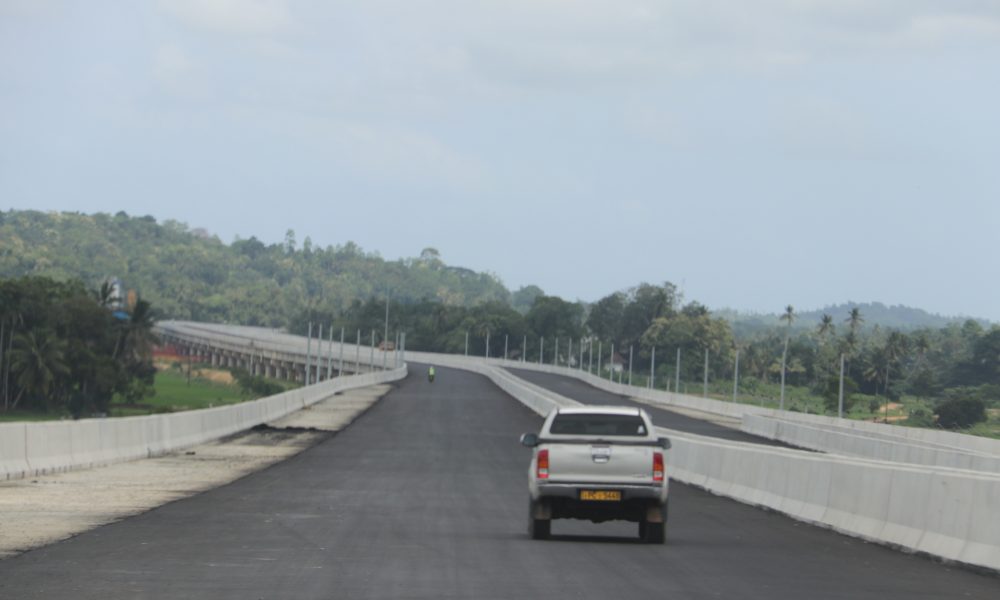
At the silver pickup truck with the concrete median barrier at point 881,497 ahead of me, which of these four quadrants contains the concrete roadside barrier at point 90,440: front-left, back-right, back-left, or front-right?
back-left

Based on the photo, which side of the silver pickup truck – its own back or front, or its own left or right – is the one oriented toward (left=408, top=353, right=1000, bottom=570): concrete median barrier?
right

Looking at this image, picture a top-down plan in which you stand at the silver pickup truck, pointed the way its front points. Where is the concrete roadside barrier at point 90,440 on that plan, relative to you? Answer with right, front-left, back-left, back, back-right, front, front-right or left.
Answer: front-left

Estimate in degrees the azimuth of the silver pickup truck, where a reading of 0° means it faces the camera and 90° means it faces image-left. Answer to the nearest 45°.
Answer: approximately 180°

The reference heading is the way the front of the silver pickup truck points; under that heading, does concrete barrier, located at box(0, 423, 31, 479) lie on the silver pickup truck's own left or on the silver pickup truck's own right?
on the silver pickup truck's own left
